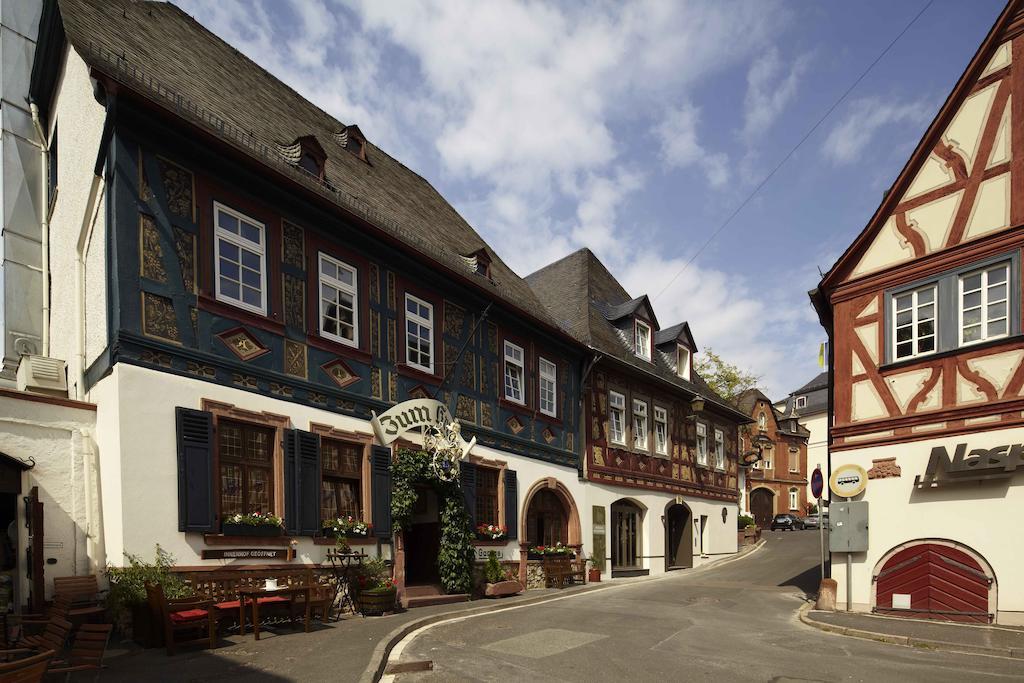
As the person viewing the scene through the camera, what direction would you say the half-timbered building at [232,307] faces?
facing the viewer and to the right of the viewer

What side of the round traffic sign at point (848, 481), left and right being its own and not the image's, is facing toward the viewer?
front

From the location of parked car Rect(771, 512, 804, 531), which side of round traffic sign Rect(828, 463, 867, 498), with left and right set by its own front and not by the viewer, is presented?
back

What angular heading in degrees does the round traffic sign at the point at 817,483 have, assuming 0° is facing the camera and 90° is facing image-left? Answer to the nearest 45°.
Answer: approximately 45°

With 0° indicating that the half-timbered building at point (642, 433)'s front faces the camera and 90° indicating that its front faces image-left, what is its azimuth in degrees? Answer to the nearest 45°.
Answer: approximately 315°
